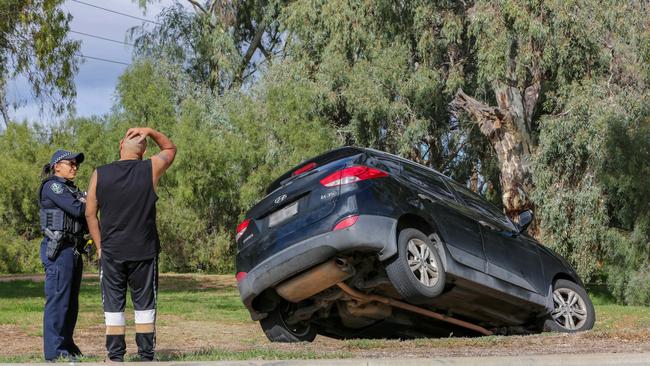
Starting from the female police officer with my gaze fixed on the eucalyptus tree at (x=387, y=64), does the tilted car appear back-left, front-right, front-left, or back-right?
front-right

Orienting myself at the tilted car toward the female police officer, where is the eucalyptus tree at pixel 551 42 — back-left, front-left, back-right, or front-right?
back-right

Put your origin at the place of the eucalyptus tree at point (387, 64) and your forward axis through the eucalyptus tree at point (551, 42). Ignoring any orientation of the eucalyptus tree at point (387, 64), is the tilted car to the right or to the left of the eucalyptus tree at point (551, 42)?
right

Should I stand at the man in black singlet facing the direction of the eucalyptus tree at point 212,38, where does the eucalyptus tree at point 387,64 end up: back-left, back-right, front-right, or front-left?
front-right

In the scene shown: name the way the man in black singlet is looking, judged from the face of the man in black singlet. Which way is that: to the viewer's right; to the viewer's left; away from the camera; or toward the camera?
away from the camera

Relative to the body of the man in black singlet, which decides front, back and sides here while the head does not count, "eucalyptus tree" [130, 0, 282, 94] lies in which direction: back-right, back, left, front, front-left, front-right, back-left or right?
front

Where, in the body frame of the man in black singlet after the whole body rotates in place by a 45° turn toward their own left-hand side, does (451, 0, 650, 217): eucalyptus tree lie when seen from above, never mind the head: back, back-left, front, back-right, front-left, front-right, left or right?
right

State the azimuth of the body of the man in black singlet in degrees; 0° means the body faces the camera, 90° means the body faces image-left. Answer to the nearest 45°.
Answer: approximately 180°

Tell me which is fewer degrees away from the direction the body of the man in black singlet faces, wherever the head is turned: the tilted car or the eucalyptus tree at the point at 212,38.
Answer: the eucalyptus tree

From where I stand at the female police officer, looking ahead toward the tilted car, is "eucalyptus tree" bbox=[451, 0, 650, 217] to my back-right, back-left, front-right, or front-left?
front-left

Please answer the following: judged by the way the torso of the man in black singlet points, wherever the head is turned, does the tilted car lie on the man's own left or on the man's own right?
on the man's own right
